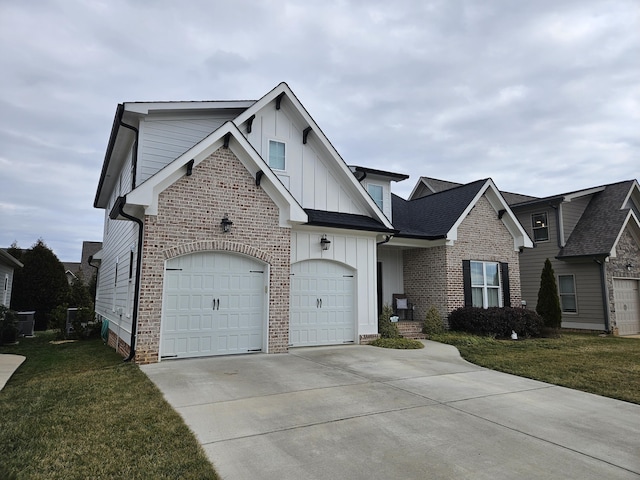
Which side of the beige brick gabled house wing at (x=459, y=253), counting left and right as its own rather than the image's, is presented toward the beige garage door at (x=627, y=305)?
left

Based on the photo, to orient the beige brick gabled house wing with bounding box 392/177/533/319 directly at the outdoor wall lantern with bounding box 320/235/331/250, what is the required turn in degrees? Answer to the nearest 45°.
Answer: approximately 90° to its right

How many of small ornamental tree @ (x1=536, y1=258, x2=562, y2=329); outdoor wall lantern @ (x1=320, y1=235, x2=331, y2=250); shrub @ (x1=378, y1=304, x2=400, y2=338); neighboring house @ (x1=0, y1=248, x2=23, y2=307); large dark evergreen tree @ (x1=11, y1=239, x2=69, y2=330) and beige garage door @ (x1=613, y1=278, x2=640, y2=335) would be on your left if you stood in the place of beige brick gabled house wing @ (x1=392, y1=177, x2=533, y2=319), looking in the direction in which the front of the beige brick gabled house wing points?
2

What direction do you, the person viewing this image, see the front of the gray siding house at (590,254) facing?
facing the viewer and to the right of the viewer

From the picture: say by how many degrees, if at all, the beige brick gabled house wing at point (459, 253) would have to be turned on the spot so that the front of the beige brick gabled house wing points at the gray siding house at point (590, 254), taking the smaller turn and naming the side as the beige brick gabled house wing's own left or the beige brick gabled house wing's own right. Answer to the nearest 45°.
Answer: approximately 90° to the beige brick gabled house wing's own left

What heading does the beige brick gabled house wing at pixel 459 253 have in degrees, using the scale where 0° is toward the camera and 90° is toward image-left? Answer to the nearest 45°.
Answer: approximately 315°

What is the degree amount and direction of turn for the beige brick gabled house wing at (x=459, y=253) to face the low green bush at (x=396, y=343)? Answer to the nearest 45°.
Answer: approximately 90° to its right

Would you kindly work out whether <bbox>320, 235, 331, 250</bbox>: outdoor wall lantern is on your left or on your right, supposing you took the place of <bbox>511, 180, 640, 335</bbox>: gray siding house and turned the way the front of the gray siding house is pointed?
on your right

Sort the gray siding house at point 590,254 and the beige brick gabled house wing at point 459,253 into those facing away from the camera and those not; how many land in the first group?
0

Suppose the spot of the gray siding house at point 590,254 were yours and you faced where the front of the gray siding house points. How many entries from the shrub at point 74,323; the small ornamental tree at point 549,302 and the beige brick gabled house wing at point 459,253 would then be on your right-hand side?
3

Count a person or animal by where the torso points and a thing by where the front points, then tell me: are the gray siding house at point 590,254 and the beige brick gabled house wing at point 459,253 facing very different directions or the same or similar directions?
same or similar directions

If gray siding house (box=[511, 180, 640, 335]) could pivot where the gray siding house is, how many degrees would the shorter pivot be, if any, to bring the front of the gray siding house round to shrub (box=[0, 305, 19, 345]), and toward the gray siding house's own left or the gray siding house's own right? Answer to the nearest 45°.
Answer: approximately 90° to the gray siding house's own right

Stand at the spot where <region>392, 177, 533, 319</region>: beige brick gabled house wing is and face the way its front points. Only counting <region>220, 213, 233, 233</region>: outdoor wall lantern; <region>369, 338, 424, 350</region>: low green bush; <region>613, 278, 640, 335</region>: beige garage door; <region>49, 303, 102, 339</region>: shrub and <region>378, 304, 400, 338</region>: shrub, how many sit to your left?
1

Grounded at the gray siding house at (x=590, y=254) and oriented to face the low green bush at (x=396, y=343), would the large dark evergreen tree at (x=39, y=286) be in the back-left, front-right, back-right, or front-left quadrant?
front-right

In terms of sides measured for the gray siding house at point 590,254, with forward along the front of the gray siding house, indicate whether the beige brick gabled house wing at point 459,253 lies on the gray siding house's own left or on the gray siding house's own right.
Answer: on the gray siding house's own right

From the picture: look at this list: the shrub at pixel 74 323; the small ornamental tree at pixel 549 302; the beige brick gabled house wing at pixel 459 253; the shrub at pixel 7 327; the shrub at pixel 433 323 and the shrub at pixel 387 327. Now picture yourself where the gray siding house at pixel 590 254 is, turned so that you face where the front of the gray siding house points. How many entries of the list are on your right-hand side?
6
